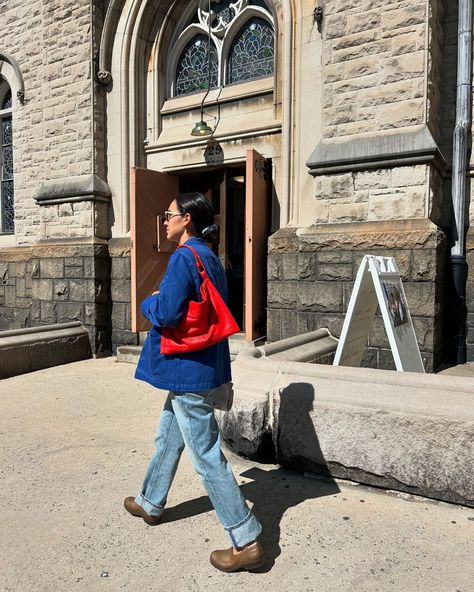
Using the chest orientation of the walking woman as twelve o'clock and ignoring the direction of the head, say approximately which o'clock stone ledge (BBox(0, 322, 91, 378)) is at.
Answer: The stone ledge is roughly at 2 o'clock from the walking woman.

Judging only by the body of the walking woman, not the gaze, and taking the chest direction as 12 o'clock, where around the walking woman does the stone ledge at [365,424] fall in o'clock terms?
The stone ledge is roughly at 5 o'clock from the walking woman.

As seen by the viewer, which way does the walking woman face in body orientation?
to the viewer's left

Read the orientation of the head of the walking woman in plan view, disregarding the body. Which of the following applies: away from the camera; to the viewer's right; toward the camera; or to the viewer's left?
to the viewer's left

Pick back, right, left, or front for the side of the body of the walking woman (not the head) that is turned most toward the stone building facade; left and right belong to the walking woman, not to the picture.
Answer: right

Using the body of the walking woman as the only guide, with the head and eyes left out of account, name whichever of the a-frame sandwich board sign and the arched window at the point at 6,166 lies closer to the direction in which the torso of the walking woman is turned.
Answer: the arched window

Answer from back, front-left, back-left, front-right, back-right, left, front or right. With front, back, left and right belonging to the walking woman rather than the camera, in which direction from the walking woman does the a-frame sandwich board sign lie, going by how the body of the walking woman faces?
back-right

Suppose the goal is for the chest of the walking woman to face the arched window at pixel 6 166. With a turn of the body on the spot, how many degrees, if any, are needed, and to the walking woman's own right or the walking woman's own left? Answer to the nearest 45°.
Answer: approximately 45° to the walking woman's own right
